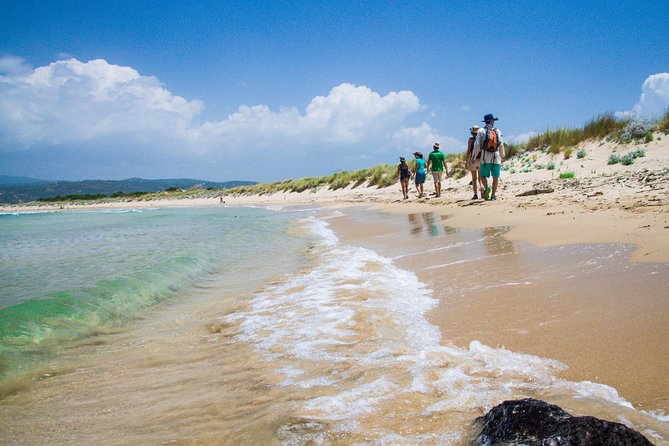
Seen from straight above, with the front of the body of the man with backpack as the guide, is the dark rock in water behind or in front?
behind

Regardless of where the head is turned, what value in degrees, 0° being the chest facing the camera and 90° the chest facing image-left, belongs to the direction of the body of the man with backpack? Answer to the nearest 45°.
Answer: approximately 180°
